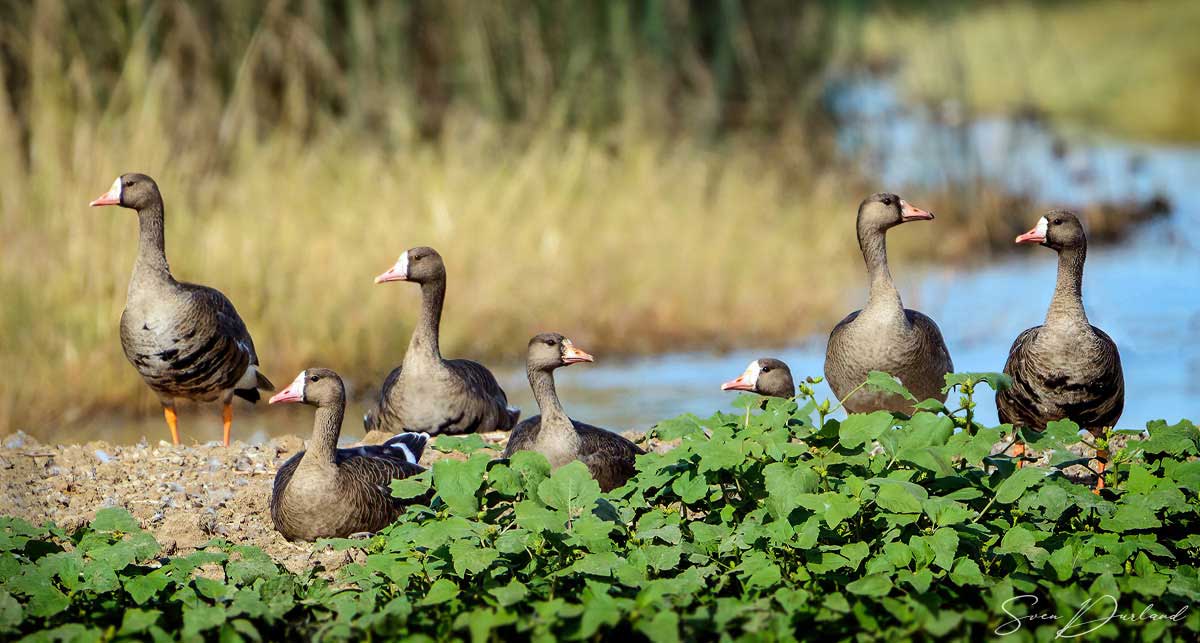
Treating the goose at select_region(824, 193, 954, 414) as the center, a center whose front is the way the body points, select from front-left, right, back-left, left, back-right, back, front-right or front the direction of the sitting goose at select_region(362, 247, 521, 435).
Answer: right

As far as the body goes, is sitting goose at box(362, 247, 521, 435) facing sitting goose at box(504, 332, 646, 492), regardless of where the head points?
no

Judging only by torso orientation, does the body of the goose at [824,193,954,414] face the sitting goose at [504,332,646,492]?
no

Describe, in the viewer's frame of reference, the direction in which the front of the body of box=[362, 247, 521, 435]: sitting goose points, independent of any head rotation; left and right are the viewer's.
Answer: facing the viewer and to the left of the viewer

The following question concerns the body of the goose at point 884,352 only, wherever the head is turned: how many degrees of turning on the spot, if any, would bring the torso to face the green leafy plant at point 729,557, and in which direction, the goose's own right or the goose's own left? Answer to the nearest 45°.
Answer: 0° — it already faces it

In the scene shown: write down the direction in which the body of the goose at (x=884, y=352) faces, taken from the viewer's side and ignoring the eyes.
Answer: toward the camera

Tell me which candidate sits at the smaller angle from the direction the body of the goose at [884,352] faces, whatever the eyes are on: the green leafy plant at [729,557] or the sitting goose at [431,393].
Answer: the green leafy plant

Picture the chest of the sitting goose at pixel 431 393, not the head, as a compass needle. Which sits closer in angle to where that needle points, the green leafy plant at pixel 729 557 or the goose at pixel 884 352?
the green leafy plant

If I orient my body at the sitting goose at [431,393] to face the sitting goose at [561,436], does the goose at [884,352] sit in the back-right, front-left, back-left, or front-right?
front-left

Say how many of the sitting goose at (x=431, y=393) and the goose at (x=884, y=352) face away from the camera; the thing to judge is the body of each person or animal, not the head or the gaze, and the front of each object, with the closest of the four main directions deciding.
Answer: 0
